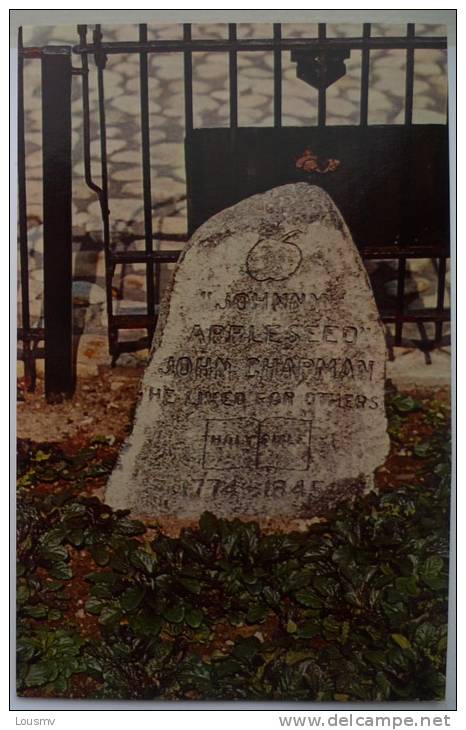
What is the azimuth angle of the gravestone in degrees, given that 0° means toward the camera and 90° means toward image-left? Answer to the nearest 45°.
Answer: approximately 0°
